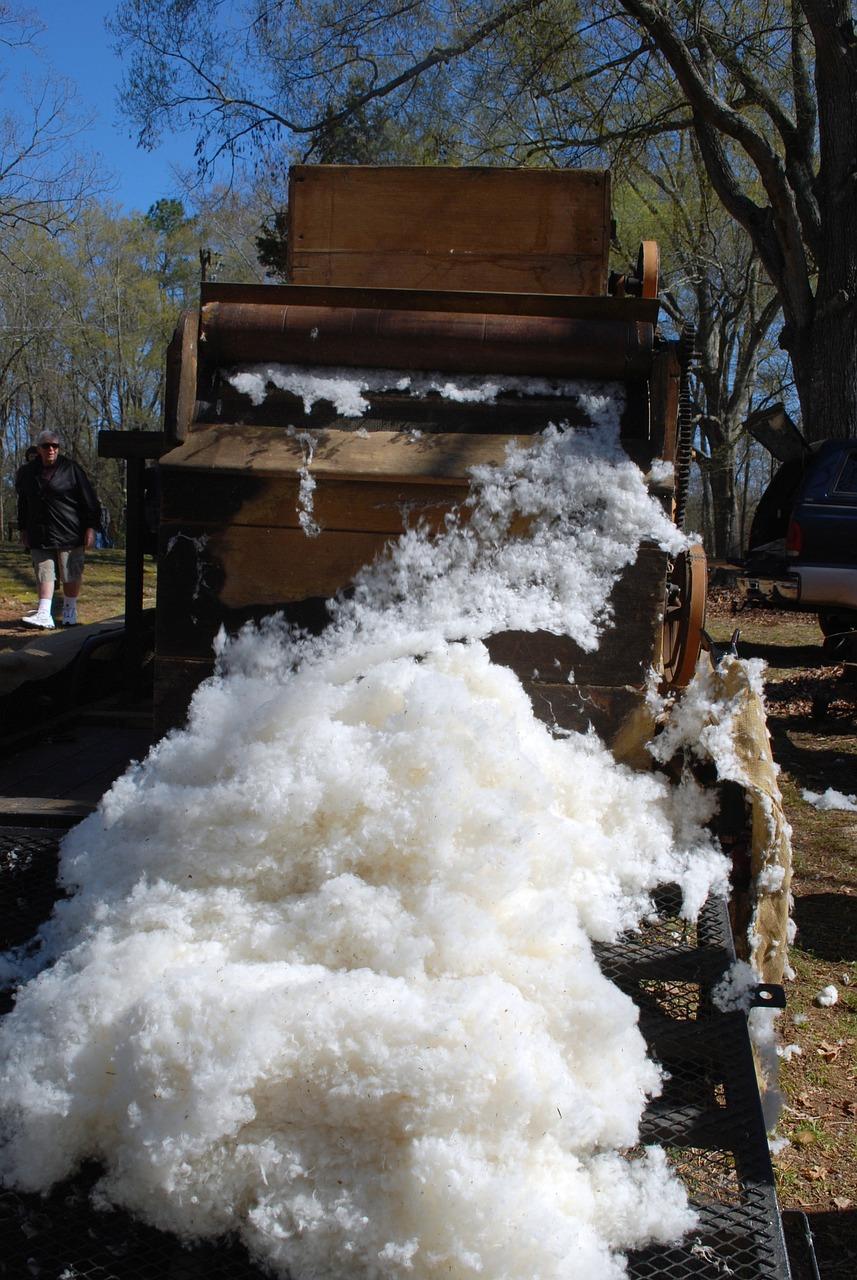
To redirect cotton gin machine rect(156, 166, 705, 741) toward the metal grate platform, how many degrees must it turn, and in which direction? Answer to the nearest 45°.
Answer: approximately 45° to its left

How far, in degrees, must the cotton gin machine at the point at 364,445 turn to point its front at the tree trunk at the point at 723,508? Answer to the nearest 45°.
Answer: approximately 180°

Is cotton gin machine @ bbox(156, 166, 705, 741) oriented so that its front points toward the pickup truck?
no

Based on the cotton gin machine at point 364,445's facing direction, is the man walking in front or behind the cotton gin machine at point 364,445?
behind

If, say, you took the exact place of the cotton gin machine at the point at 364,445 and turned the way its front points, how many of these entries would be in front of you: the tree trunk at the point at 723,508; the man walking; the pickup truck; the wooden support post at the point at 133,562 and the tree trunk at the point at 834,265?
0

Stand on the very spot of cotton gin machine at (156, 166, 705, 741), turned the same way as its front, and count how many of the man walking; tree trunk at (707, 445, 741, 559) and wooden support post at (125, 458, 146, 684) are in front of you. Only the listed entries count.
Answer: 0

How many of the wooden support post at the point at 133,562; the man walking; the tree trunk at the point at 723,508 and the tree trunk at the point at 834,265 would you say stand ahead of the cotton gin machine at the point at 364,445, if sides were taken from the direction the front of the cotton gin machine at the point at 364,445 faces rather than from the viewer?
0

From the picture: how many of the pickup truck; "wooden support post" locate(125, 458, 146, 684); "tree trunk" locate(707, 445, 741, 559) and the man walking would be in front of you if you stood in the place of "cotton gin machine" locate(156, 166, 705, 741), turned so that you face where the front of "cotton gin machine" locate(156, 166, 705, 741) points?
0

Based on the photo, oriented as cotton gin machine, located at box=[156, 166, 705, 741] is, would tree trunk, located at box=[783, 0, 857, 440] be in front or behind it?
behind

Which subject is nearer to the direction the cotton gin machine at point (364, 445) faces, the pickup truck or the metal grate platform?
the metal grate platform

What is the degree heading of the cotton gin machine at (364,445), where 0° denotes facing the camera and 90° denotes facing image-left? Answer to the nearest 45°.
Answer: approximately 0°
